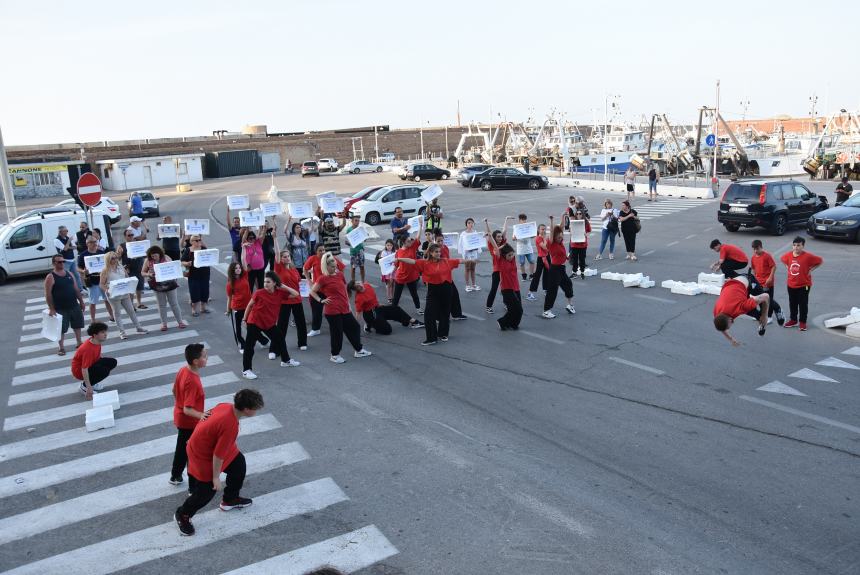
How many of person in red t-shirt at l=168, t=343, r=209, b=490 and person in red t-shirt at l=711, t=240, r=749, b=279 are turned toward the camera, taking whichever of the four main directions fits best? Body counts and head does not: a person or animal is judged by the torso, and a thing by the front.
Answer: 0

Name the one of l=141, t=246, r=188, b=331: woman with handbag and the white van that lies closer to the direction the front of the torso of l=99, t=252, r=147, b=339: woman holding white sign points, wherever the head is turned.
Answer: the woman with handbag

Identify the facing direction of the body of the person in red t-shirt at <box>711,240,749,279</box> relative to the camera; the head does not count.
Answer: to the viewer's left

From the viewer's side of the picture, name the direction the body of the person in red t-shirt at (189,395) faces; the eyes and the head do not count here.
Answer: to the viewer's right

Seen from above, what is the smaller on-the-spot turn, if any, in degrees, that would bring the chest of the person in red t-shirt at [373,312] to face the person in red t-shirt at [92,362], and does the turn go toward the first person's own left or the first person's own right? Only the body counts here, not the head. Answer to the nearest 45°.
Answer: approximately 90° to the first person's own right

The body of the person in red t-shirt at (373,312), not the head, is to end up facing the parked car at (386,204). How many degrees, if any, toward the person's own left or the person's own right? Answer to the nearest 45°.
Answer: approximately 135° to the person's own left

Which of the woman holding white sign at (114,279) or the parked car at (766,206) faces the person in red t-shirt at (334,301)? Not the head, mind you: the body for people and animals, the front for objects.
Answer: the woman holding white sign

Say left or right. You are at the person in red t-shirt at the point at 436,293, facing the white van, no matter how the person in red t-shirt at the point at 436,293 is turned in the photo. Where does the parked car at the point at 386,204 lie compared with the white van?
right

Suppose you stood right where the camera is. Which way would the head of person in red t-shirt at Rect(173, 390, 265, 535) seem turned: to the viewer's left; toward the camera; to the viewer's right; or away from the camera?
to the viewer's right

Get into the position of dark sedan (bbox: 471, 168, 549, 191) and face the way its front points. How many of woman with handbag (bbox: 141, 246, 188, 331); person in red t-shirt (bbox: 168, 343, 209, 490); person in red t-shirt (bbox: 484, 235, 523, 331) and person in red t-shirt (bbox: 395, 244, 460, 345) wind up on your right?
4

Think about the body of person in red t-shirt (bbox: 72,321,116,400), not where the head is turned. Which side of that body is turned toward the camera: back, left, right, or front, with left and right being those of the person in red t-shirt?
right

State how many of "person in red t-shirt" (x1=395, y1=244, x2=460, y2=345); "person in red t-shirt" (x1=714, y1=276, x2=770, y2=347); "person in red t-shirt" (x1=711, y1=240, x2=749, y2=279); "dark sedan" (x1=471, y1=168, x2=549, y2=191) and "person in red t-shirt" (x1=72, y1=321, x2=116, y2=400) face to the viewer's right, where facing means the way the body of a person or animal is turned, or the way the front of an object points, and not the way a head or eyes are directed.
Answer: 2

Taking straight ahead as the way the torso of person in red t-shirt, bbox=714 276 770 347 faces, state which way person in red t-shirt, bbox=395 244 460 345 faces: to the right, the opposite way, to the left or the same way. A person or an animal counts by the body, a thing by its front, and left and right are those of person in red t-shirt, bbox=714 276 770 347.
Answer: to the left

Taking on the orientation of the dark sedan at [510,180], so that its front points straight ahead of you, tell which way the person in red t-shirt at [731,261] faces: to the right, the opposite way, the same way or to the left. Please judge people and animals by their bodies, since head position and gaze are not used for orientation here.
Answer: the opposite way

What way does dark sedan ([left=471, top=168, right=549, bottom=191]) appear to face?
to the viewer's right

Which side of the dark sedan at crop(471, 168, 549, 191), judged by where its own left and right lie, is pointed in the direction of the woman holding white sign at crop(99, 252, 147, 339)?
right

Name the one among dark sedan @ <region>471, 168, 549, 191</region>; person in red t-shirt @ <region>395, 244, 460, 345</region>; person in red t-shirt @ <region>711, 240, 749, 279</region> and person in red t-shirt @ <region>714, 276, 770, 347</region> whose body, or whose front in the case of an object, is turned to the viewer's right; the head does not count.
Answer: the dark sedan
